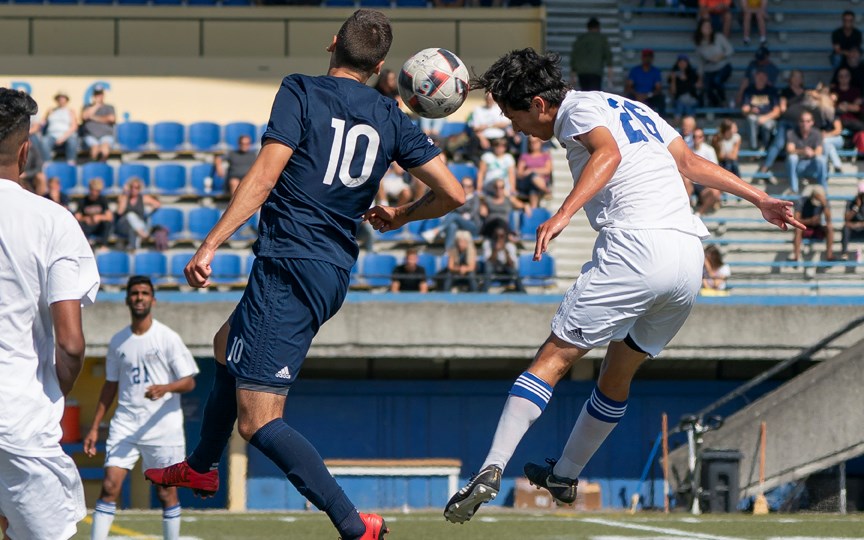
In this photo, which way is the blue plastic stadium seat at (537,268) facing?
toward the camera

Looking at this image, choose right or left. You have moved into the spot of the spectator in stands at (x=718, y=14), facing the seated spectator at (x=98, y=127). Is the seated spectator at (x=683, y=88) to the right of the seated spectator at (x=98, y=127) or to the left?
left

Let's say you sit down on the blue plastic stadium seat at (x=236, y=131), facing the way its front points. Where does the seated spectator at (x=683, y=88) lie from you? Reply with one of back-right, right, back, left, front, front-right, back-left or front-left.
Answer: left

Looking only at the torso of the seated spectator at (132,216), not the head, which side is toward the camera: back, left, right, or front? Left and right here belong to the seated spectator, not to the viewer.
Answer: front

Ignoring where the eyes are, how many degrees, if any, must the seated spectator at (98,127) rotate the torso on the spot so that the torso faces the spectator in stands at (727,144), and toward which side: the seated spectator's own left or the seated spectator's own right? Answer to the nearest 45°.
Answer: approximately 90° to the seated spectator's own left

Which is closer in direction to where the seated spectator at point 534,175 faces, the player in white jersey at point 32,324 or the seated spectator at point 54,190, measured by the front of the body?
the player in white jersey

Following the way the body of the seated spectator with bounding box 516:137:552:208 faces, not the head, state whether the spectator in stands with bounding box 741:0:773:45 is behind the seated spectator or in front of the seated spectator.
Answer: behind

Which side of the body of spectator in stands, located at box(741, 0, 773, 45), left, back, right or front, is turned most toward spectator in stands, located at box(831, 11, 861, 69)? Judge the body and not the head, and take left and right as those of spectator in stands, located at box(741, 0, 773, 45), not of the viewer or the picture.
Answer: left

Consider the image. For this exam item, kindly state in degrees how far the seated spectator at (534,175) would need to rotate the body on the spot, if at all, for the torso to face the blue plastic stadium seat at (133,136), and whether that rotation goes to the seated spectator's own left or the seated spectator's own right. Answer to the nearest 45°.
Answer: approximately 90° to the seated spectator's own right

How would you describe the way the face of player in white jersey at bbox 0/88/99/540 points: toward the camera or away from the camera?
away from the camera

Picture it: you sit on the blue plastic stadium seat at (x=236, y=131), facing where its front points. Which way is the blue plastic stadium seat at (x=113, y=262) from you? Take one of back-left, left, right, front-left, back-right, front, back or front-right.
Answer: front-right

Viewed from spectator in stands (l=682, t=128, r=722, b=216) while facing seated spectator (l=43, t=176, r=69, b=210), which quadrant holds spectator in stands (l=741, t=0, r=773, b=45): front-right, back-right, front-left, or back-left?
back-right

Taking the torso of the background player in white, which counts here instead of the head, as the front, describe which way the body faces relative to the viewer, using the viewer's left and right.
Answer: facing the viewer

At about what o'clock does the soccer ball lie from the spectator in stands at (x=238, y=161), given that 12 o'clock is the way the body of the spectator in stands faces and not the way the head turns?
The soccer ball is roughly at 12 o'clock from the spectator in stands.

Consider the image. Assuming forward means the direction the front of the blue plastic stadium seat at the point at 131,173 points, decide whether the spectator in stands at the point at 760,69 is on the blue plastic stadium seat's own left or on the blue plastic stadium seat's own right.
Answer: on the blue plastic stadium seat's own left

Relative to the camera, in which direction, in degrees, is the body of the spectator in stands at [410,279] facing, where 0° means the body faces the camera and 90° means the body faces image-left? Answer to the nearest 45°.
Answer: approximately 0°
